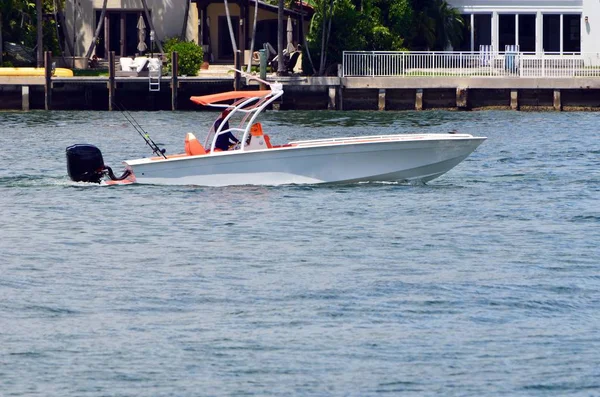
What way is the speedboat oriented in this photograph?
to the viewer's right
